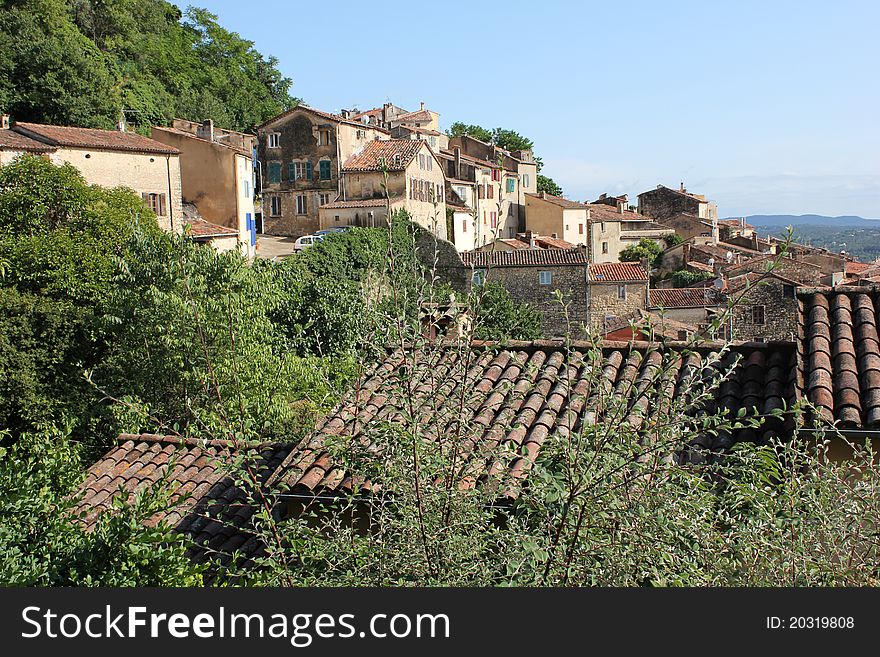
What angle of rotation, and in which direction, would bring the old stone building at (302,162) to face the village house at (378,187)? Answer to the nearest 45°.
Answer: approximately 45° to its left

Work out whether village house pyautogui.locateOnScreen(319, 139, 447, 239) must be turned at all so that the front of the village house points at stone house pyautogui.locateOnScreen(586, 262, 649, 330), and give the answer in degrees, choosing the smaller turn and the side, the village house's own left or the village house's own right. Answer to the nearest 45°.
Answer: approximately 45° to the village house's own left

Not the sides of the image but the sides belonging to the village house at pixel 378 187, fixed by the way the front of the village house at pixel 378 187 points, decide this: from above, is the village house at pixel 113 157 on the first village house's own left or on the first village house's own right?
on the first village house's own right

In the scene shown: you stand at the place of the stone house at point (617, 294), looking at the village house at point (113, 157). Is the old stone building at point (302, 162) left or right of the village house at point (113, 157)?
right

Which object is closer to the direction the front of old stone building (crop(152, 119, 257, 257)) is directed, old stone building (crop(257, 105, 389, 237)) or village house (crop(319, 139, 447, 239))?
the village house

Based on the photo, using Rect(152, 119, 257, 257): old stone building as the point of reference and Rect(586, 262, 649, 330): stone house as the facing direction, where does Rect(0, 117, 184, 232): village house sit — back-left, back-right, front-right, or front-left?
back-right

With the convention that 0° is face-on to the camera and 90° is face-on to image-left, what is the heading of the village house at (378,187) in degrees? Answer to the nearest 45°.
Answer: approximately 315°

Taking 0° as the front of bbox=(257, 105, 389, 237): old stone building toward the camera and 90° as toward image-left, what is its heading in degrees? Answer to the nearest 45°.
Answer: approximately 0°
